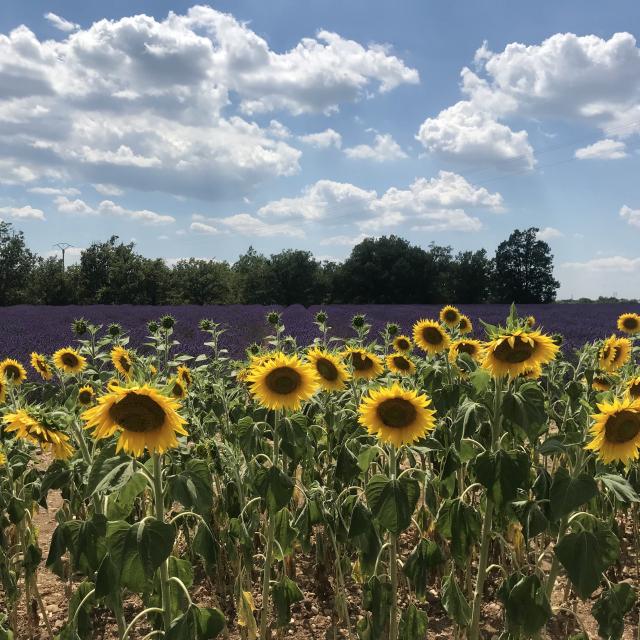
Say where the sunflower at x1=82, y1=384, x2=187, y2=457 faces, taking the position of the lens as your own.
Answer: facing the viewer

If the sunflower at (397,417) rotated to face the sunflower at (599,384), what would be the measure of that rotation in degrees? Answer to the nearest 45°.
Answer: approximately 135° to its left

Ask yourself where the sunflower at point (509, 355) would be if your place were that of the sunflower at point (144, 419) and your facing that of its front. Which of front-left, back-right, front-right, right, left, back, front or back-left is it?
left

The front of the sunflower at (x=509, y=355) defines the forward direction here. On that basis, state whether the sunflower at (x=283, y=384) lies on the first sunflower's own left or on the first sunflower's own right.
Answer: on the first sunflower's own right

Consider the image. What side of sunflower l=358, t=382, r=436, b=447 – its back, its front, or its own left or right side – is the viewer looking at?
front

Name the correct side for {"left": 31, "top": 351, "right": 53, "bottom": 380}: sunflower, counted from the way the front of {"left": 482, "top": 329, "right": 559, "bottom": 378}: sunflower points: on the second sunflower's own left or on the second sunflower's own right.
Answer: on the second sunflower's own right

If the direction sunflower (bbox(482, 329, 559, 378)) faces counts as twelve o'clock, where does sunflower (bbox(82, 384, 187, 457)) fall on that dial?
sunflower (bbox(82, 384, 187, 457)) is roughly at 2 o'clock from sunflower (bbox(482, 329, 559, 378)).
